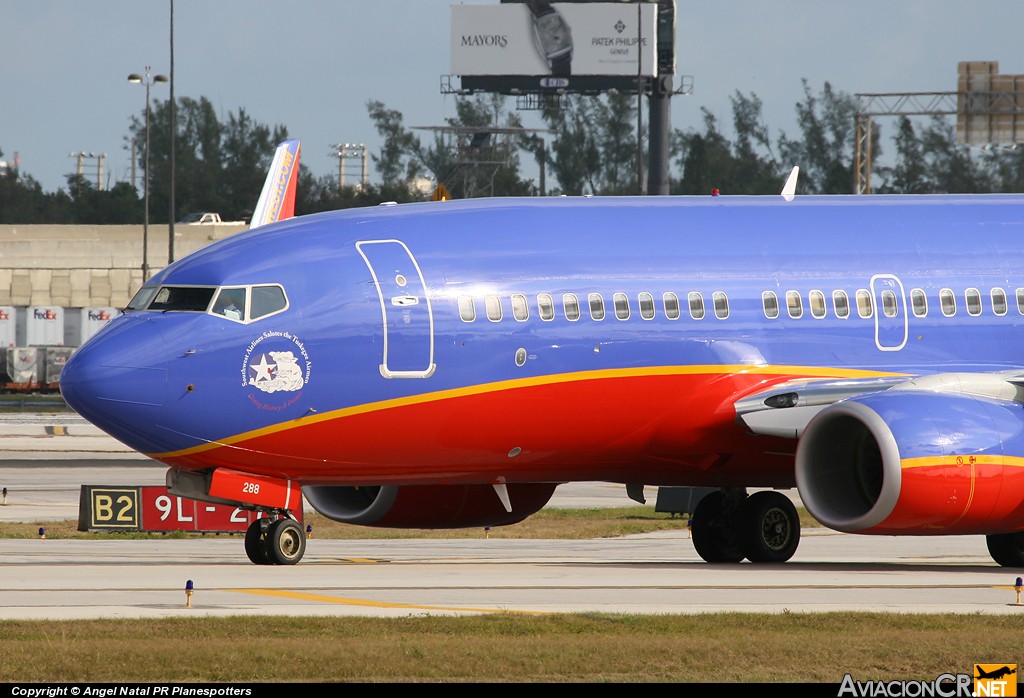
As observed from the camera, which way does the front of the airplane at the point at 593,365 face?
facing the viewer and to the left of the viewer
